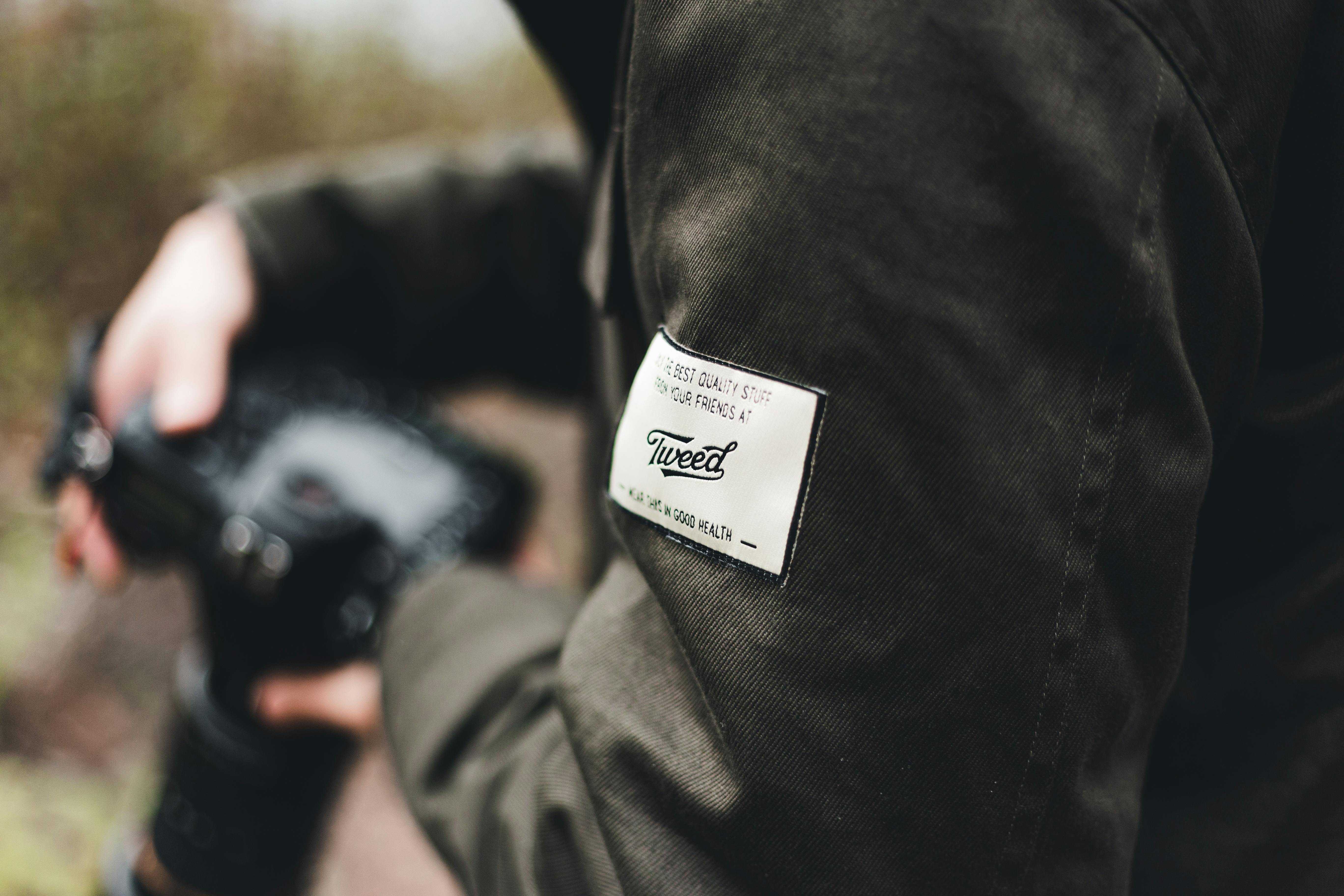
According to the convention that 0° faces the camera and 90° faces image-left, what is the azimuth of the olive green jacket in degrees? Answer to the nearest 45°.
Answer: approximately 90°
